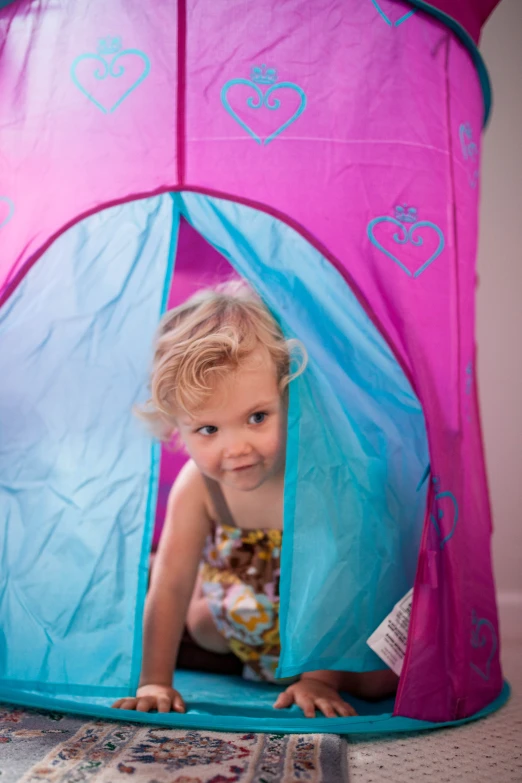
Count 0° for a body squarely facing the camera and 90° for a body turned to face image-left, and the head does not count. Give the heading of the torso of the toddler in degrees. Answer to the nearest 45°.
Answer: approximately 0°
